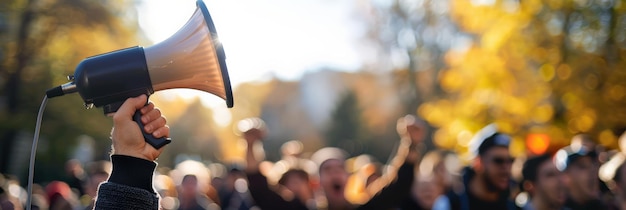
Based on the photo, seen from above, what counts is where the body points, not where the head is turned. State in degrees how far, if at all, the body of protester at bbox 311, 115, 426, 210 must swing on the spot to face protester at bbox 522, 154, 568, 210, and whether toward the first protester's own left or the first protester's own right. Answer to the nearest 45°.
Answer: approximately 90° to the first protester's own left

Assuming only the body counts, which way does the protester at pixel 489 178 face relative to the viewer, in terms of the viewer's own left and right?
facing the viewer and to the right of the viewer

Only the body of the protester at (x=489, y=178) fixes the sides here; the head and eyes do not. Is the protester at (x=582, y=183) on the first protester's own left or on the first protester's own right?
on the first protester's own left

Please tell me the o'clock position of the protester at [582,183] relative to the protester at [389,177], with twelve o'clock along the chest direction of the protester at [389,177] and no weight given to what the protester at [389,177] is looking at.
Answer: the protester at [582,183] is roughly at 9 o'clock from the protester at [389,177].

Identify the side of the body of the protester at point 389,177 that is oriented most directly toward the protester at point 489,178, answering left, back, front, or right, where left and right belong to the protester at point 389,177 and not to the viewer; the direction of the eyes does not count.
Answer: left

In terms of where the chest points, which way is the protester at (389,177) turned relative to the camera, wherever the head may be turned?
toward the camera

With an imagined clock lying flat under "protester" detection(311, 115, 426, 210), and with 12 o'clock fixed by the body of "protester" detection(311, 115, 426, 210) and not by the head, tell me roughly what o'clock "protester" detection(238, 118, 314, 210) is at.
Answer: "protester" detection(238, 118, 314, 210) is roughly at 3 o'clock from "protester" detection(311, 115, 426, 210).

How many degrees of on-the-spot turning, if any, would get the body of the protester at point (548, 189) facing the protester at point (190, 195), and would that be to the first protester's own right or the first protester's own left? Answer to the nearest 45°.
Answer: approximately 135° to the first protester's own right
